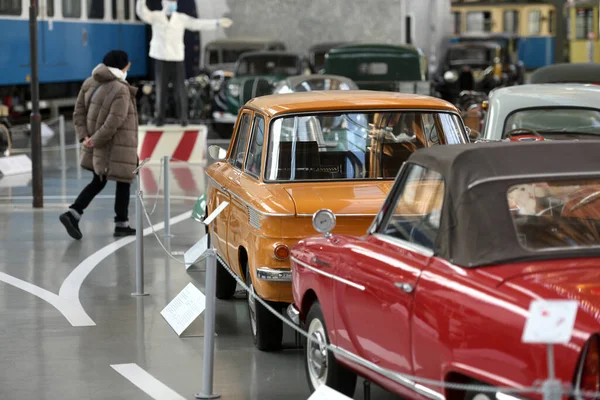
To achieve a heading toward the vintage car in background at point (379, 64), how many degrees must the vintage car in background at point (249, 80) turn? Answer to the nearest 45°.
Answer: approximately 90° to its left

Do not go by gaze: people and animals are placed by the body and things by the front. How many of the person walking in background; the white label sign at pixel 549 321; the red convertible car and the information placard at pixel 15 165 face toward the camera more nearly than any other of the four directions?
2

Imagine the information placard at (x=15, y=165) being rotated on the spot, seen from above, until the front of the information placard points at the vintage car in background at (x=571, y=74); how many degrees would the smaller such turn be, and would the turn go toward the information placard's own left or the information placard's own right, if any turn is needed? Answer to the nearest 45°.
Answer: approximately 45° to the information placard's own left

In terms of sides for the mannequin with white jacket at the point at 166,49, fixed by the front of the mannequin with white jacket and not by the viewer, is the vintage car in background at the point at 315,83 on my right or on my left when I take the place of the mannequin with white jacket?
on my left

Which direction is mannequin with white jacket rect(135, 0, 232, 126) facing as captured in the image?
toward the camera

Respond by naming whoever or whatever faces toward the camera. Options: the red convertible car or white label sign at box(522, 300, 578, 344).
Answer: the white label sign

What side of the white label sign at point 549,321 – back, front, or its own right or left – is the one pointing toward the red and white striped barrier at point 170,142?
back

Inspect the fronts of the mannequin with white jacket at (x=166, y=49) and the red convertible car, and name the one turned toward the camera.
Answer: the mannequin with white jacket

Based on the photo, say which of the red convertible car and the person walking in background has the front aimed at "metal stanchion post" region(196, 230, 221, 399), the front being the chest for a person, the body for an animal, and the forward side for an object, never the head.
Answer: the red convertible car

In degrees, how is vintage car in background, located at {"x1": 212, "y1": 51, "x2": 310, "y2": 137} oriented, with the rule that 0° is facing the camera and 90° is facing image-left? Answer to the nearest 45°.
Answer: approximately 45°

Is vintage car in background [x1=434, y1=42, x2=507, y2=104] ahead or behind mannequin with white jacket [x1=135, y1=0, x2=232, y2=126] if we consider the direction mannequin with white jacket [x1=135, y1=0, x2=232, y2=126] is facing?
behind

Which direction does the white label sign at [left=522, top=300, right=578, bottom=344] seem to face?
toward the camera

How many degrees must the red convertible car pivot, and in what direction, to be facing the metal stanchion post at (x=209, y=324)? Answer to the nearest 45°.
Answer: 0° — it already faces it
